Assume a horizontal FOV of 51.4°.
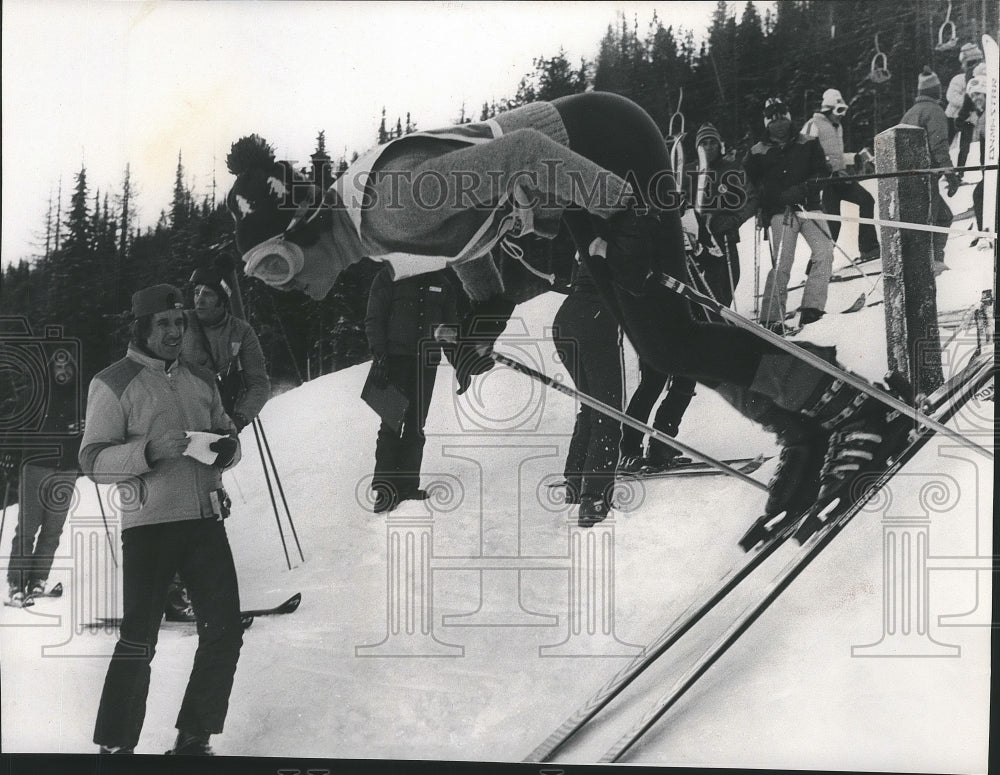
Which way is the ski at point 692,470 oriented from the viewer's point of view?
to the viewer's right

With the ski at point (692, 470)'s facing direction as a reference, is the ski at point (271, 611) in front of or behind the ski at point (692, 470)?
behind

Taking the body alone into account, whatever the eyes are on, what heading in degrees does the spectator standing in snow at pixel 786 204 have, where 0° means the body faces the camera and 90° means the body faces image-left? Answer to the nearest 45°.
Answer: approximately 0°

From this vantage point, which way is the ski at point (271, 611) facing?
to the viewer's right

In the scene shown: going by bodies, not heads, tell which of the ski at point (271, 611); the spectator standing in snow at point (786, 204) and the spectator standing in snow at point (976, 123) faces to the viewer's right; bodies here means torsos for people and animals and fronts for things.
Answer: the ski

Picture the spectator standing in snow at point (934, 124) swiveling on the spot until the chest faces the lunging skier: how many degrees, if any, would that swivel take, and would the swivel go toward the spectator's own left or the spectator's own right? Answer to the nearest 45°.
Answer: approximately 90° to the spectator's own left

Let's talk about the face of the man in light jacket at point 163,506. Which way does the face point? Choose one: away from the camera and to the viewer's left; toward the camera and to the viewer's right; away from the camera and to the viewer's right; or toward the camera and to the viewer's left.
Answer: toward the camera and to the viewer's right
